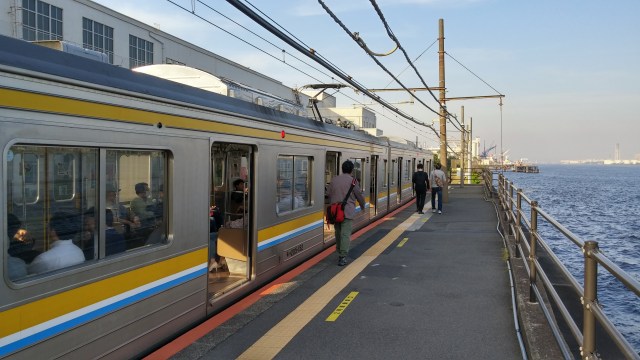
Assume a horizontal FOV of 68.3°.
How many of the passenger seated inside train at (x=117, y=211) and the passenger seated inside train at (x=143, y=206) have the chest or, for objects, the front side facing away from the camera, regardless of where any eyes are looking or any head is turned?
0

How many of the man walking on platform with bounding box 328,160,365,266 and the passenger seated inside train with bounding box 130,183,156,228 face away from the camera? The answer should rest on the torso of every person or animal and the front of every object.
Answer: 1

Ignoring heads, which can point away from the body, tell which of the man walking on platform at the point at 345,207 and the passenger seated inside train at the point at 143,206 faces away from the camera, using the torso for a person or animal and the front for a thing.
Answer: the man walking on platform

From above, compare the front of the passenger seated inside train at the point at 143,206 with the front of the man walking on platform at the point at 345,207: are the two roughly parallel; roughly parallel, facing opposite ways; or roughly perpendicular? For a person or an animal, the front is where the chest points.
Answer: roughly perpendicular

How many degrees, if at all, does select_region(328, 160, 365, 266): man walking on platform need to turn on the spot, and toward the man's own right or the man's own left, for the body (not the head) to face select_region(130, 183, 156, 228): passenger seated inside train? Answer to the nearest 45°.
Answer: approximately 135° to the man's own left

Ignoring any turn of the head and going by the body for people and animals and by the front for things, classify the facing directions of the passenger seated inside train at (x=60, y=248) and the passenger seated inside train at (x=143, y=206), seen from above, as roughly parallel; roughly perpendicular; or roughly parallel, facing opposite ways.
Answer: roughly parallel, facing opposite ways

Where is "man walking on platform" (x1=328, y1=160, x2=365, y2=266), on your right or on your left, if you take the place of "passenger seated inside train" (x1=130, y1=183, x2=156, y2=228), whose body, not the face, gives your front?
on your left

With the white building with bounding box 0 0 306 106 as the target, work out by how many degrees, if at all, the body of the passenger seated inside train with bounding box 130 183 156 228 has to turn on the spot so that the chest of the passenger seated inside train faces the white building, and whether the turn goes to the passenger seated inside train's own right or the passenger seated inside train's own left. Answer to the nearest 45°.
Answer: approximately 135° to the passenger seated inside train's own left

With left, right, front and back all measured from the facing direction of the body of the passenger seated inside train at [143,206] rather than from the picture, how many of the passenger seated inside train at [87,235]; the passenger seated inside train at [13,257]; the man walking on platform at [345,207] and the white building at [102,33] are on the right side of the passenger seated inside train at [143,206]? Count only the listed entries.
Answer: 2

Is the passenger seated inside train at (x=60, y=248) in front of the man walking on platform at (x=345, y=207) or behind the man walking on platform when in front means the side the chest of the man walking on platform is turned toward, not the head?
behind

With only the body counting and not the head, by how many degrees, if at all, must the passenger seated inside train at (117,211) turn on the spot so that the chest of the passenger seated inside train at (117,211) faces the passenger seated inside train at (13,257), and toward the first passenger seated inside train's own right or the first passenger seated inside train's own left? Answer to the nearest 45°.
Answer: approximately 90° to the first passenger seated inside train's own right

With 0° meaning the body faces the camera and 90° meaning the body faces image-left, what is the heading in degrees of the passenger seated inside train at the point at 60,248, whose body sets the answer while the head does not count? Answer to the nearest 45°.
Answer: approximately 135°

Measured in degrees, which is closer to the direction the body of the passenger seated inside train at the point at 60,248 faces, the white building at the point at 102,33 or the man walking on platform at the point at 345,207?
the white building

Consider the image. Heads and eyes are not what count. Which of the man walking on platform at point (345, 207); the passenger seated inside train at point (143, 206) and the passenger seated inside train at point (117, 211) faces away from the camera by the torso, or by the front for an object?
the man walking on platform

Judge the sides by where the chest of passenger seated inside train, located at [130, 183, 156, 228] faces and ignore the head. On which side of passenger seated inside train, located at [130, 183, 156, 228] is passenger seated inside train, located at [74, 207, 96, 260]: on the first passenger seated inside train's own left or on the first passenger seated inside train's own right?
on the first passenger seated inside train's own right

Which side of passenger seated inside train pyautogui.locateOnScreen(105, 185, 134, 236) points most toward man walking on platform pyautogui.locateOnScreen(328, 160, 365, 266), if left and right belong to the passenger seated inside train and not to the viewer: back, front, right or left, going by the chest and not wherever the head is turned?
left

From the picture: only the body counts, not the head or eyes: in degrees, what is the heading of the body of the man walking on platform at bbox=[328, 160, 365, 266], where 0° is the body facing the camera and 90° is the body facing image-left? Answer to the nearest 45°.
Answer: approximately 180°
